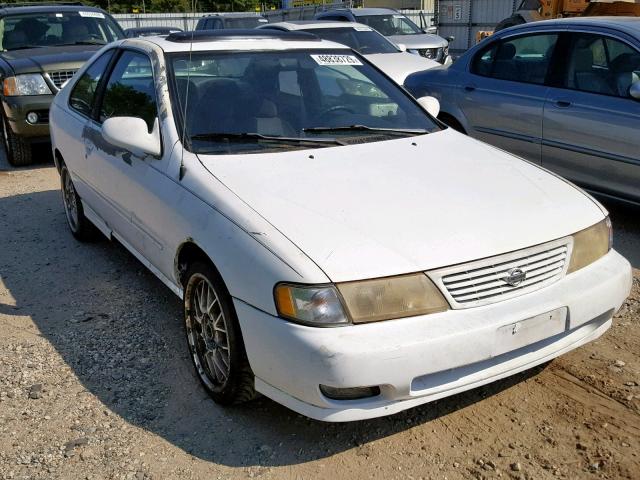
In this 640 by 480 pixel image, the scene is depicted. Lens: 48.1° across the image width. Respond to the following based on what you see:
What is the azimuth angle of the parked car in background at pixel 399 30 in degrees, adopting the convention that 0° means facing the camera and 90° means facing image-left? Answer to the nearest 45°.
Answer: approximately 315°

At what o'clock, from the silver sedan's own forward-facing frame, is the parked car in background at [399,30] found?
The parked car in background is roughly at 7 o'clock from the silver sedan.

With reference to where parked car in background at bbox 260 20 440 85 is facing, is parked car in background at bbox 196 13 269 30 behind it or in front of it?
behind

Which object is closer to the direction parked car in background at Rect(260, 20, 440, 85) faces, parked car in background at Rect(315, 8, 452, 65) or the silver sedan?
the silver sedan

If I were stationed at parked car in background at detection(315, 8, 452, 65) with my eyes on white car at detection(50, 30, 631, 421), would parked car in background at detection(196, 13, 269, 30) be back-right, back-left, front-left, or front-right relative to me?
back-right

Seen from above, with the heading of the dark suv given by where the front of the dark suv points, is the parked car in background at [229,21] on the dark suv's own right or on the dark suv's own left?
on the dark suv's own left

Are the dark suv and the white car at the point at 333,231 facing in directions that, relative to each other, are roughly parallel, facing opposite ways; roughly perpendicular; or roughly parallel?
roughly parallel

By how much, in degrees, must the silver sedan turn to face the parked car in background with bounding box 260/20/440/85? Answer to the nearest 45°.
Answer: approximately 180°

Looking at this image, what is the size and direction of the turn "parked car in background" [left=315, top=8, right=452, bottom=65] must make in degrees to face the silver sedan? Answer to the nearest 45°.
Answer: approximately 45° to its right

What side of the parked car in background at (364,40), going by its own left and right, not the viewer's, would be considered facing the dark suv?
right

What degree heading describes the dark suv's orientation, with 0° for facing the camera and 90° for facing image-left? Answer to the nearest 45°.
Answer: approximately 315°

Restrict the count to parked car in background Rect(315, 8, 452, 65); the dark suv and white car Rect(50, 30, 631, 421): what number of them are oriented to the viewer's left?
0

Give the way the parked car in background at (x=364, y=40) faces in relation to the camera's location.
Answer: facing the viewer and to the right of the viewer

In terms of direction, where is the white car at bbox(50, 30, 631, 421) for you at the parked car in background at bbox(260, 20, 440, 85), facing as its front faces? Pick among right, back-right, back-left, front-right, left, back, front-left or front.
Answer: front-right

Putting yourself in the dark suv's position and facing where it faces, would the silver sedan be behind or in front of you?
in front

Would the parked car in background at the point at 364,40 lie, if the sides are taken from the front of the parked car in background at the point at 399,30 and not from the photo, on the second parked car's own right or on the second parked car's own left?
on the second parked car's own right
